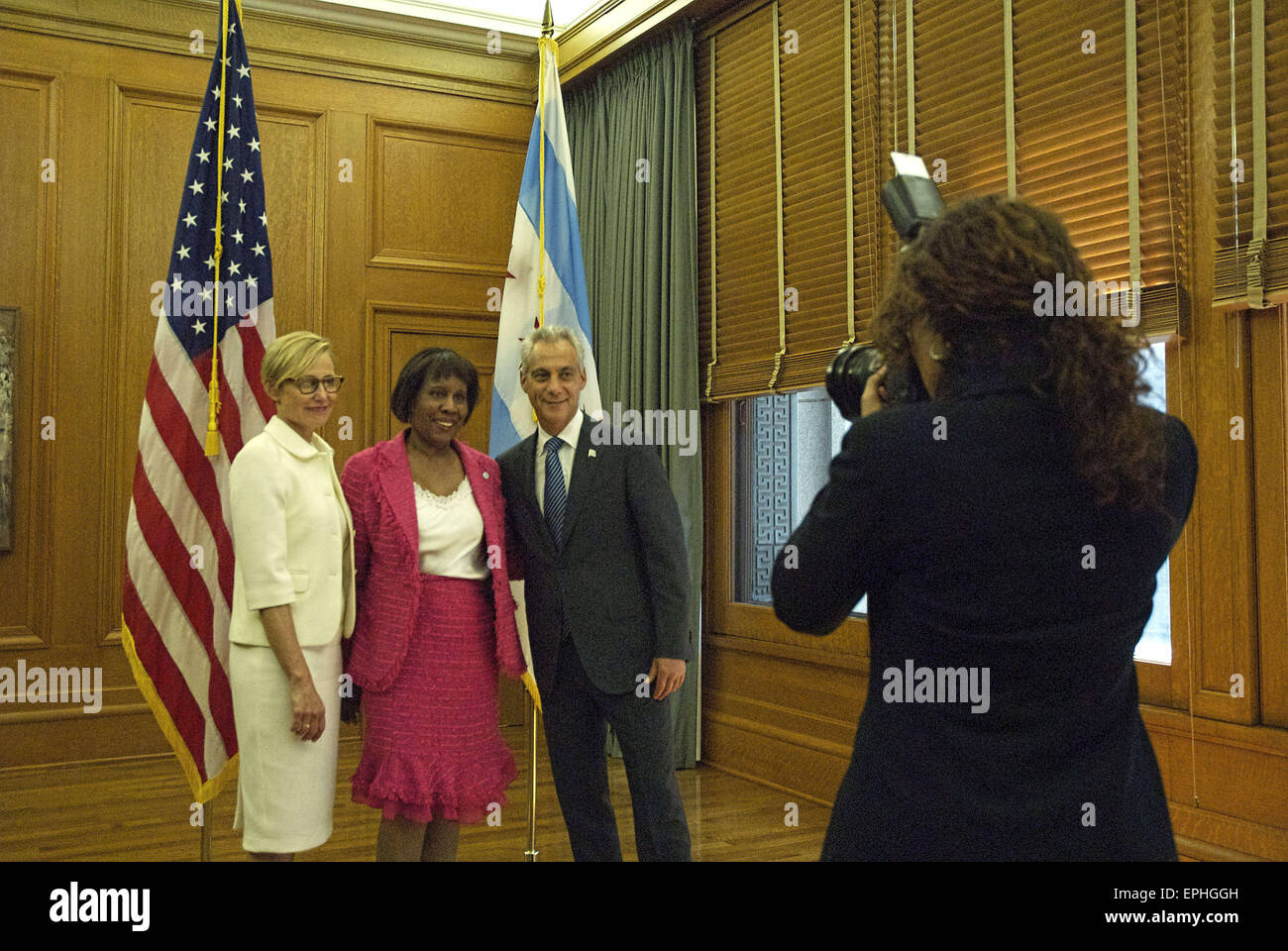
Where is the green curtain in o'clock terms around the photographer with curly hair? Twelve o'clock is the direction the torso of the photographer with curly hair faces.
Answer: The green curtain is roughly at 1 o'clock from the photographer with curly hair.

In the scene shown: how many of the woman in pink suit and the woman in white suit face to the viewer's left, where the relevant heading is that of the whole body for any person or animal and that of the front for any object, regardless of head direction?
0

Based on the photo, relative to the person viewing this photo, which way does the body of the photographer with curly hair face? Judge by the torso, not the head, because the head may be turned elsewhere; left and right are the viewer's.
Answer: facing away from the viewer and to the left of the viewer

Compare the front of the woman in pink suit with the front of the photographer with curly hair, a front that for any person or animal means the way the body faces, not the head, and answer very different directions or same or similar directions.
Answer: very different directions

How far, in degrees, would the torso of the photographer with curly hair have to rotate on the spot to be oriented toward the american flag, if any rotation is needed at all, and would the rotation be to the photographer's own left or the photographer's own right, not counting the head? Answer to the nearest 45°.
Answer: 0° — they already face it

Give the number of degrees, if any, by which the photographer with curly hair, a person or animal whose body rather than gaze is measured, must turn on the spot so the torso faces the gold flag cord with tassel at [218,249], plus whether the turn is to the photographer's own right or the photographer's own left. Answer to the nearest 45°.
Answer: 0° — they already face it

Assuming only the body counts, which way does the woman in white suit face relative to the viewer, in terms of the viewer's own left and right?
facing the viewer and to the right of the viewer

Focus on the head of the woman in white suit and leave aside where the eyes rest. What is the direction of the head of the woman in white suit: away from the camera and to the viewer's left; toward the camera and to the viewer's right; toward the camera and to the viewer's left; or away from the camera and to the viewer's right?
toward the camera and to the viewer's right

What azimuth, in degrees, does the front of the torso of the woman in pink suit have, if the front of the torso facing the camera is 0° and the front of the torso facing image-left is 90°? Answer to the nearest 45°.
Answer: approximately 315°
